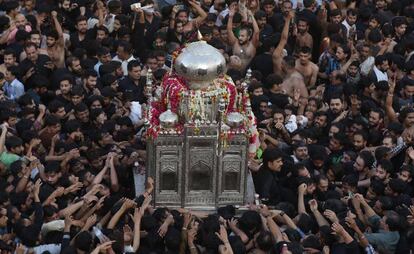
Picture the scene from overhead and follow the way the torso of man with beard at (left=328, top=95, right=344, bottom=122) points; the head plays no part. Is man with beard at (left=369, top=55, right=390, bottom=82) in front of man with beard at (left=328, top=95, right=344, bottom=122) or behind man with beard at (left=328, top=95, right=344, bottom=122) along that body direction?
behind

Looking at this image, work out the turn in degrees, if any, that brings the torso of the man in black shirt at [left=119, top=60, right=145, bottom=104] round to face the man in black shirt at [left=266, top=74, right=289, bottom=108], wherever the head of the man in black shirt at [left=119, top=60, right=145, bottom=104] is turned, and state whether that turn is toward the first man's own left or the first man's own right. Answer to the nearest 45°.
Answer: approximately 45° to the first man's own left

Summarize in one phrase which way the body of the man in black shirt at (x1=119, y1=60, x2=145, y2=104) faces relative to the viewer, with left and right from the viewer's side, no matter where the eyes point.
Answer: facing the viewer and to the right of the viewer

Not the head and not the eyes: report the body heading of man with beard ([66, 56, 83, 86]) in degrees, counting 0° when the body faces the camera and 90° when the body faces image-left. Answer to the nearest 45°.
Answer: approximately 315°

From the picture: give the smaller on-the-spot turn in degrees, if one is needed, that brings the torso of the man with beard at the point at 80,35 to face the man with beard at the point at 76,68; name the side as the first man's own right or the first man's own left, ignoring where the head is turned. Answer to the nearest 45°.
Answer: approximately 45° to the first man's own right

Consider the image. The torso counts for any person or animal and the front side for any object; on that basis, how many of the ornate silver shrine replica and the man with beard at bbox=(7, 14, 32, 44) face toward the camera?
2

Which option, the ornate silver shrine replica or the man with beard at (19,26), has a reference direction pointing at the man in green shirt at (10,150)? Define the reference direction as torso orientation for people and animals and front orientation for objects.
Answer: the man with beard at (19,26)

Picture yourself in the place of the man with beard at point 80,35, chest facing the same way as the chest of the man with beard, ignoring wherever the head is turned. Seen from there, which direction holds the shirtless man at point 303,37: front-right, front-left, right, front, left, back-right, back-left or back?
front-left

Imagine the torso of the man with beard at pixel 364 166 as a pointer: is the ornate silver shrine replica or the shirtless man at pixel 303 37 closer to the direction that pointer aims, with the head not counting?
the ornate silver shrine replica

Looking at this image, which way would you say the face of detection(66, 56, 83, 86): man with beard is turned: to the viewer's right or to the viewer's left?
to the viewer's right

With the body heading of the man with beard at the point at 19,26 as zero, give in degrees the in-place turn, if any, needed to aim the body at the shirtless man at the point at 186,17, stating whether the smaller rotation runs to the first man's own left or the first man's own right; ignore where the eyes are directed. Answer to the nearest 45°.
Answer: approximately 90° to the first man's own left

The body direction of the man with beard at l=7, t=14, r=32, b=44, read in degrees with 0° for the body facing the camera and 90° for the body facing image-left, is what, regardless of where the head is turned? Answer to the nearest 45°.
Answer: approximately 0°

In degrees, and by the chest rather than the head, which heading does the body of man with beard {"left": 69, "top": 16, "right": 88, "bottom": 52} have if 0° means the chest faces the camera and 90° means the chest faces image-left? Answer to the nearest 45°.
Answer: approximately 315°
